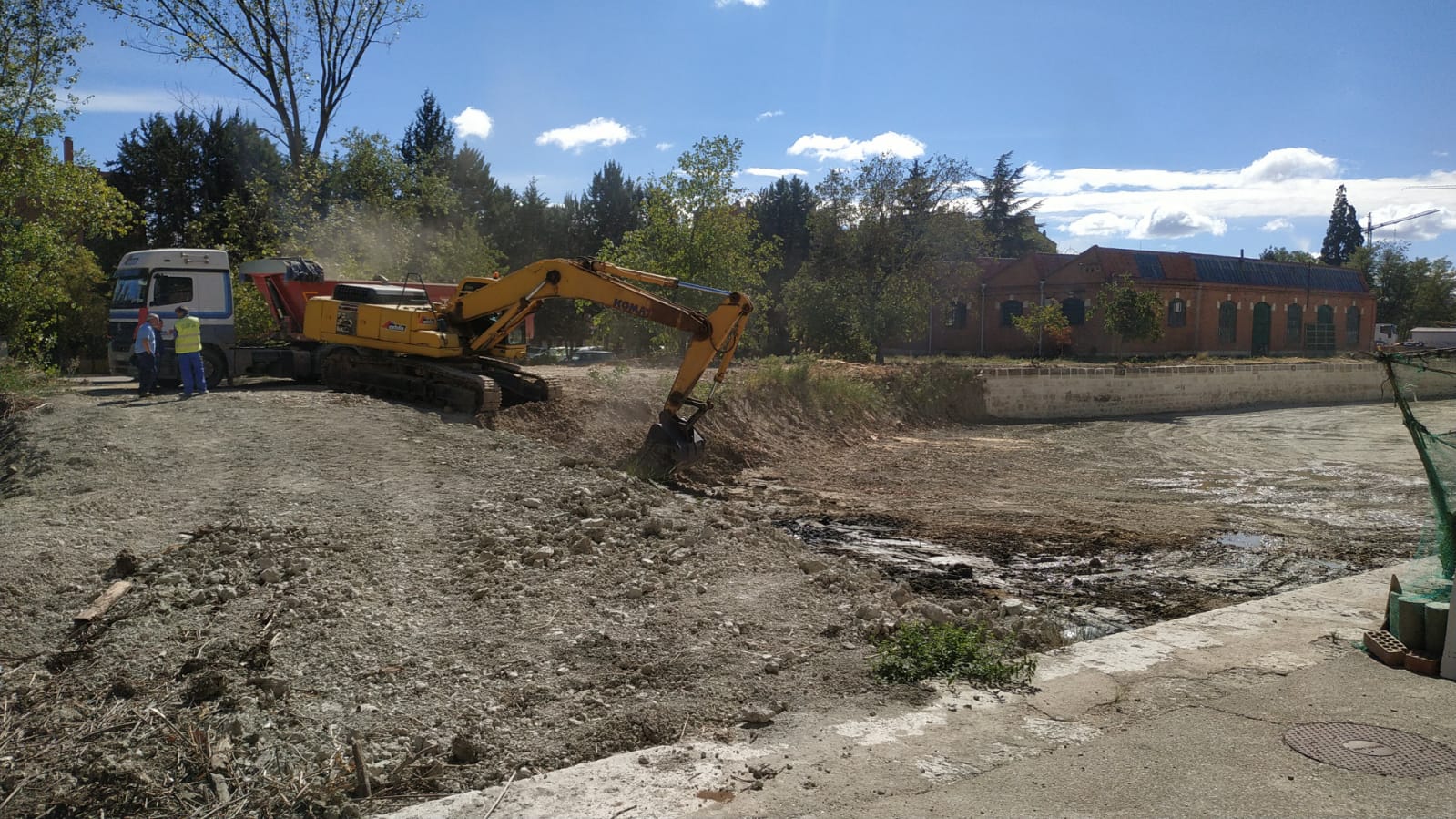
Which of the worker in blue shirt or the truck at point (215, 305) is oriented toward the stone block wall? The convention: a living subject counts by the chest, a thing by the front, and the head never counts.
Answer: the worker in blue shirt

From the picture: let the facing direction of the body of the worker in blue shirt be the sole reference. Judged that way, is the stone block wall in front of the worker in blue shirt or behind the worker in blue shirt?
in front

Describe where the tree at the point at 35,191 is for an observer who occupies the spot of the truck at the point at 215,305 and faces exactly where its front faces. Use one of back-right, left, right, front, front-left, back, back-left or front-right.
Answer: right

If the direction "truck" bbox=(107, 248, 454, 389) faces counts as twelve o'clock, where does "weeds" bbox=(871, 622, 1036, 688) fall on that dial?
The weeds is roughly at 10 o'clock from the truck.

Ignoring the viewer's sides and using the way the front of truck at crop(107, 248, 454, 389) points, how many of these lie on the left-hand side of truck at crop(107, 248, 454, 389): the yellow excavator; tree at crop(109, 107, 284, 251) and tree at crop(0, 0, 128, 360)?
1

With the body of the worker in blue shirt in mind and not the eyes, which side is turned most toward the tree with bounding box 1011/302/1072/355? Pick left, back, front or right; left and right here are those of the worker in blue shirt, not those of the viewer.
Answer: front

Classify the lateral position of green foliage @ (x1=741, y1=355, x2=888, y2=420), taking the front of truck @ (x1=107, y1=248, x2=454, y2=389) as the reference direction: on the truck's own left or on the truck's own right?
on the truck's own left

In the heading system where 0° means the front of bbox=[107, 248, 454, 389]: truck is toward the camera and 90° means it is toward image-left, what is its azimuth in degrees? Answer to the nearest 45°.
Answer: approximately 45°

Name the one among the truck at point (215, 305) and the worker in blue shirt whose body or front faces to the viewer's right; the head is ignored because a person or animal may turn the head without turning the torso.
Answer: the worker in blue shirt

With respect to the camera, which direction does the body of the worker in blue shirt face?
to the viewer's right

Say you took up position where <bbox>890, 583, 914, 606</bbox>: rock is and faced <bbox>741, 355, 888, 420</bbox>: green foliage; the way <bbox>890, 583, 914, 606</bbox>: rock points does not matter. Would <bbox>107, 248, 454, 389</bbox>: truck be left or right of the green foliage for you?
left

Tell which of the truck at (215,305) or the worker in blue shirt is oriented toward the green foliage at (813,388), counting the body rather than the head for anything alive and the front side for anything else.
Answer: the worker in blue shirt

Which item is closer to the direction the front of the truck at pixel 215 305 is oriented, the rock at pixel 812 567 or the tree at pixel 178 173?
the rock

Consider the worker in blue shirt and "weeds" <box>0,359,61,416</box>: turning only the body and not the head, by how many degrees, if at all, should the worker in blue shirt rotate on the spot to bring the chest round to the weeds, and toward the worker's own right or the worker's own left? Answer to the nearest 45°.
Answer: approximately 135° to the worker's own left

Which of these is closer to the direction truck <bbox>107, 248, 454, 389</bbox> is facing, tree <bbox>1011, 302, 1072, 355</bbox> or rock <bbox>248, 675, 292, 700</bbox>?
the rock
